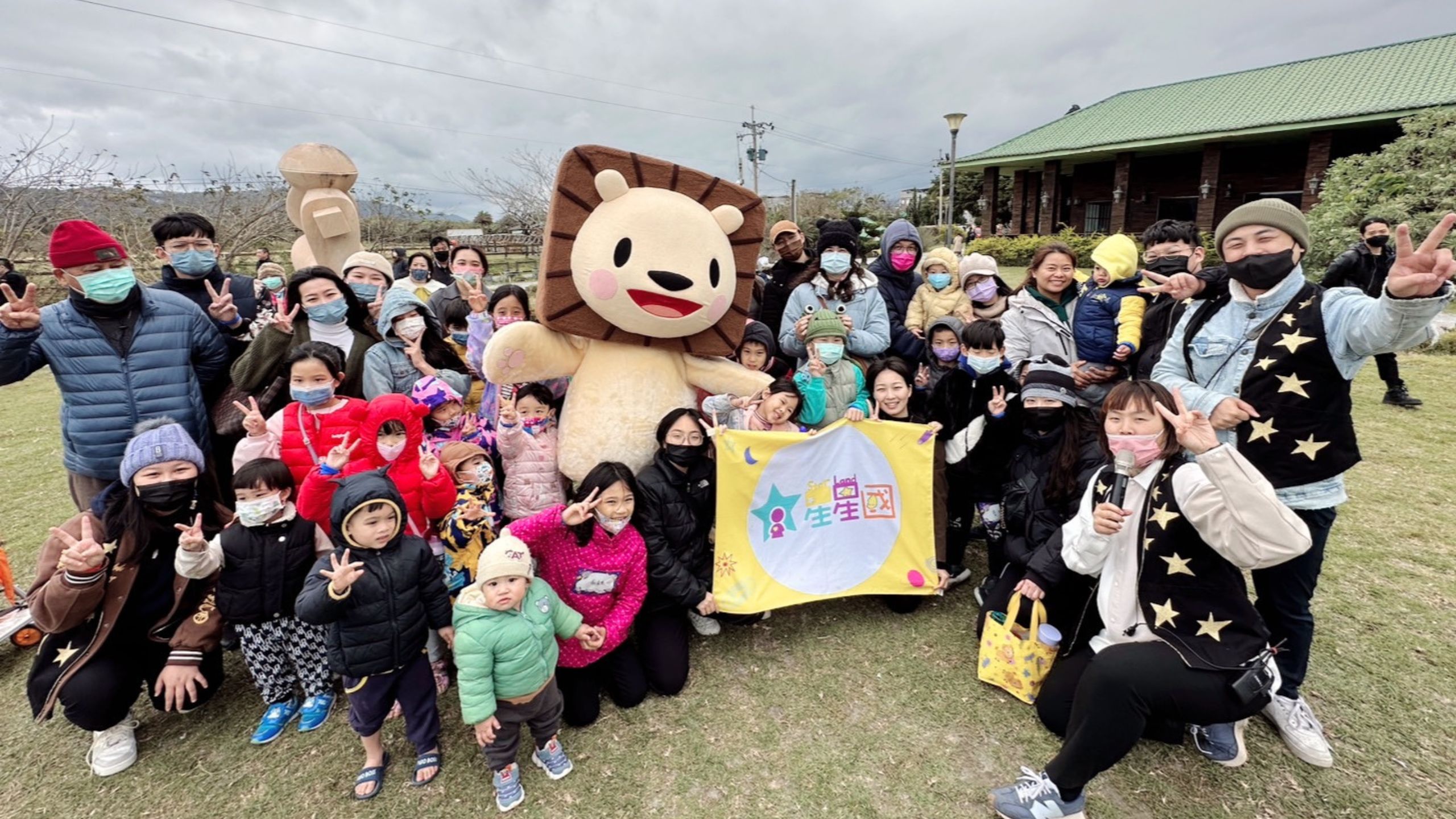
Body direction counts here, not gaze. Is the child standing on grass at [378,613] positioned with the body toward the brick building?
no

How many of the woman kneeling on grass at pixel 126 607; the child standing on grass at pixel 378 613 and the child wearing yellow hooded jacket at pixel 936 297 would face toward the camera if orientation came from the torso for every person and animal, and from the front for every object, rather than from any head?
3

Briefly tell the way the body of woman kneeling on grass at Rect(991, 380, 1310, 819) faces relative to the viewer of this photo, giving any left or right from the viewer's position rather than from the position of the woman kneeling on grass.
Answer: facing the viewer and to the left of the viewer

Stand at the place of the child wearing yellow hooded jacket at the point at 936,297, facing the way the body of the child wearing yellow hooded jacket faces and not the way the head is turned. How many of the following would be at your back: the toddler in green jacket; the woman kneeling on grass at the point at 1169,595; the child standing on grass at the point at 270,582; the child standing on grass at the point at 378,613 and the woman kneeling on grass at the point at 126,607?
0

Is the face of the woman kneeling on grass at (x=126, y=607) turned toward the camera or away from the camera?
toward the camera

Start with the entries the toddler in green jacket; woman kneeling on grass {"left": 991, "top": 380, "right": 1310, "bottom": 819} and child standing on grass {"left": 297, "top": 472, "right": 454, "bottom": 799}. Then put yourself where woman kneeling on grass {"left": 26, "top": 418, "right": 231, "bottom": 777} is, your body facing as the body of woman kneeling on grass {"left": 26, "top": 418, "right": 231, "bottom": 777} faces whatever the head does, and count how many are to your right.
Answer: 0

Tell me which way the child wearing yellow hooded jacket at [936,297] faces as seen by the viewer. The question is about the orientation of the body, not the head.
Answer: toward the camera

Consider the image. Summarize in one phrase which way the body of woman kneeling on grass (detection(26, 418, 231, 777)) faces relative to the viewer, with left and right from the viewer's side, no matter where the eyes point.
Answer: facing the viewer

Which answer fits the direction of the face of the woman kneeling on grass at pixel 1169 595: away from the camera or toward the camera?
toward the camera

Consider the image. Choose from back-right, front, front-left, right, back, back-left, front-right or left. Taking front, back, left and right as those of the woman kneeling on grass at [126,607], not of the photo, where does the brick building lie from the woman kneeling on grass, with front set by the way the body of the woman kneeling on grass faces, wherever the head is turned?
left

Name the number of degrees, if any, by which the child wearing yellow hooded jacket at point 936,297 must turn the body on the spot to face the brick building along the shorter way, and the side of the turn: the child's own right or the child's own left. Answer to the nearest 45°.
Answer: approximately 135° to the child's own left

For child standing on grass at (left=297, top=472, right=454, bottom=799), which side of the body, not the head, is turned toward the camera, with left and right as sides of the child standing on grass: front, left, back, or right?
front

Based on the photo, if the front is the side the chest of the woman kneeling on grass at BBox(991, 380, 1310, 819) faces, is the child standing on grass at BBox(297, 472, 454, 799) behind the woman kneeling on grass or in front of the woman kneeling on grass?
in front

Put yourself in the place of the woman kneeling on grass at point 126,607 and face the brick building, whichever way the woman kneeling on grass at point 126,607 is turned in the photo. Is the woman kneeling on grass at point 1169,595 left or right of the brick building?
right

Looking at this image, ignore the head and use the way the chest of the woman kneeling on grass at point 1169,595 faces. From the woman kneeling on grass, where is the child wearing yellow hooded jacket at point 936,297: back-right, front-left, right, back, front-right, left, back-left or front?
right

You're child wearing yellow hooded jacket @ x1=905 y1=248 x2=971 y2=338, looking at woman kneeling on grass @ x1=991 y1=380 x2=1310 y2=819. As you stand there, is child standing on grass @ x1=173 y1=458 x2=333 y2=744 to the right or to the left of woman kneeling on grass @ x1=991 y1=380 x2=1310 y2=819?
right
